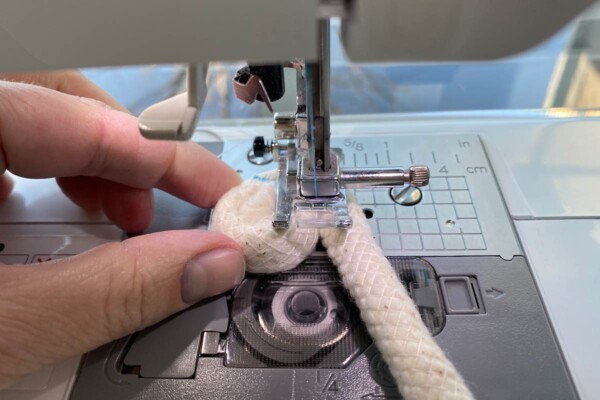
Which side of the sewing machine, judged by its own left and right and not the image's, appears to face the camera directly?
front
